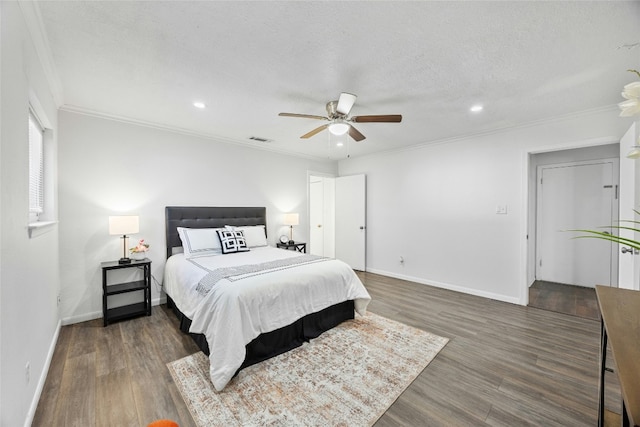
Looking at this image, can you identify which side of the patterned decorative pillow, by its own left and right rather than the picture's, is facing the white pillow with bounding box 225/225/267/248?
left

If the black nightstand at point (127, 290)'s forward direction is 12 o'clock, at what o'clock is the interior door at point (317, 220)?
The interior door is roughly at 10 o'clock from the black nightstand.

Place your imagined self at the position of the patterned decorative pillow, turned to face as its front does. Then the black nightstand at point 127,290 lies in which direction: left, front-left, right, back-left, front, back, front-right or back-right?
back-right

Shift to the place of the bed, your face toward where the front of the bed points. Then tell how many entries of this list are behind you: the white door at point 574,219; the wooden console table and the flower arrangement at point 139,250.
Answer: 1

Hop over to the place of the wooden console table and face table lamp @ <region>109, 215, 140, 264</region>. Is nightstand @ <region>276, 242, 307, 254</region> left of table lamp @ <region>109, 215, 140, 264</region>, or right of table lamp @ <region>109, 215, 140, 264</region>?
right

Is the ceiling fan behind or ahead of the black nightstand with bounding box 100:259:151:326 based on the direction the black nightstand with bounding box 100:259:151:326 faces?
ahead

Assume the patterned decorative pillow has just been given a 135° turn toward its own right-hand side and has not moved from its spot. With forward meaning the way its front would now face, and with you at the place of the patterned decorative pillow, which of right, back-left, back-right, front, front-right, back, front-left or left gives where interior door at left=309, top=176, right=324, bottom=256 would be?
back-right

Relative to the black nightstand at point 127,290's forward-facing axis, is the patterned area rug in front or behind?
in front
